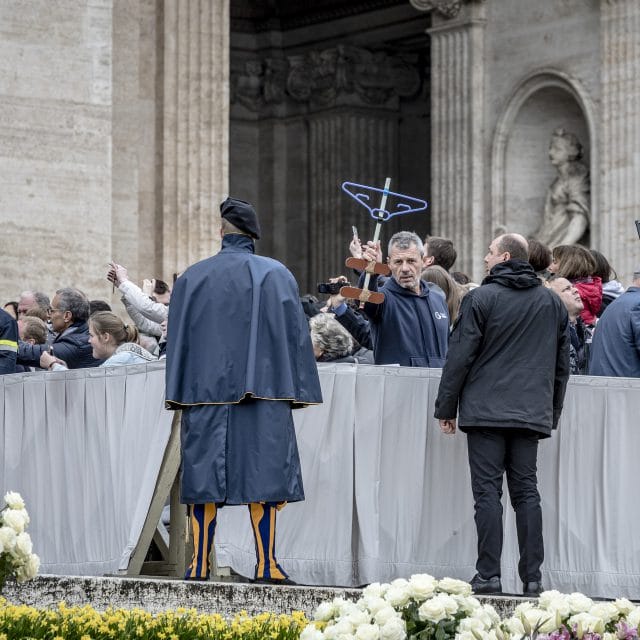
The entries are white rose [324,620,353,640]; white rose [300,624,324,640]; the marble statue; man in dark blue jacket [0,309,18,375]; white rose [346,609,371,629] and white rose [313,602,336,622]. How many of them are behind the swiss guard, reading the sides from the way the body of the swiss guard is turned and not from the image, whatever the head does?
4

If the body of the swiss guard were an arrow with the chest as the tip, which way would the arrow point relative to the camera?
away from the camera

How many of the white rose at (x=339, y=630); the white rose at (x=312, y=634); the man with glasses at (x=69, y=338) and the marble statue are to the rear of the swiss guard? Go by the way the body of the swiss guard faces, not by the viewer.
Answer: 2

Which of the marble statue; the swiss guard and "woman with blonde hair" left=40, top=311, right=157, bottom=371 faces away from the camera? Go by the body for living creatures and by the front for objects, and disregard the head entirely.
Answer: the swiss guard

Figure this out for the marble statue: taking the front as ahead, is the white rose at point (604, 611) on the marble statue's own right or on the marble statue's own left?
on the marble statue's own left

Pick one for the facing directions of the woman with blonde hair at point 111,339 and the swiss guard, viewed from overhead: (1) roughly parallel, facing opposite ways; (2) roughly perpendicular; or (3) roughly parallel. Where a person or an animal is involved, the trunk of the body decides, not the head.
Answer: roughly perpendicular

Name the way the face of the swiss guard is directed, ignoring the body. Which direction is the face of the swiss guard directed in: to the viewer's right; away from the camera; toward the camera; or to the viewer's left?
away from the camera
